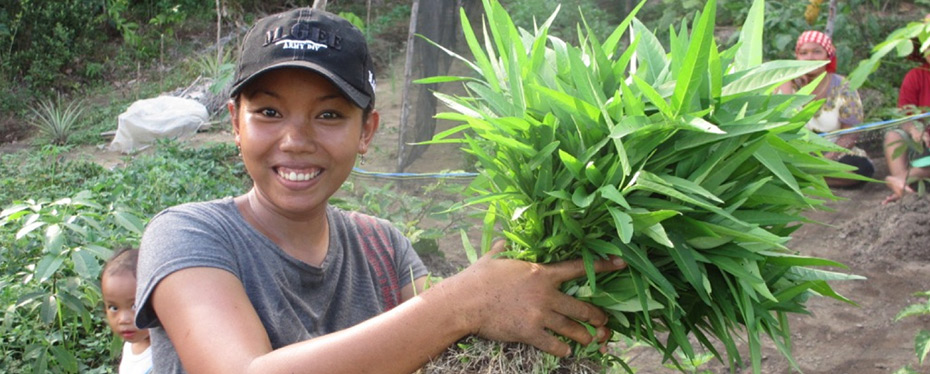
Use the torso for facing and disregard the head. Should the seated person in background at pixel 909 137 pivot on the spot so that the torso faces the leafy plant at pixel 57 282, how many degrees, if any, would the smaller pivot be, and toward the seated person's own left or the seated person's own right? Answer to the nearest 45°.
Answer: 0° — they already face it

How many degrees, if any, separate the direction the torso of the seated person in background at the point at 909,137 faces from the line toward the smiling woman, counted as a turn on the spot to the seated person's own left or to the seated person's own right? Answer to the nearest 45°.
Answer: approximately 45° to the seated person's own left

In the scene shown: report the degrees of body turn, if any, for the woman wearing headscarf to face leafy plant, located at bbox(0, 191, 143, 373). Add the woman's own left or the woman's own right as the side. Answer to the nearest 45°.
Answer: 0° — they already face it

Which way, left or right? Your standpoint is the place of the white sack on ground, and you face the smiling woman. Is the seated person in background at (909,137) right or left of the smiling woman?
left

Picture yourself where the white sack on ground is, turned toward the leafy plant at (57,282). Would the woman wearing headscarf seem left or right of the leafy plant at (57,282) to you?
left

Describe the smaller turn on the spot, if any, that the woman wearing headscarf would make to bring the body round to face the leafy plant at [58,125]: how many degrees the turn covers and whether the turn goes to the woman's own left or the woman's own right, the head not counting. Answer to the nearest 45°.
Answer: approximately 45° to the woman's own right
